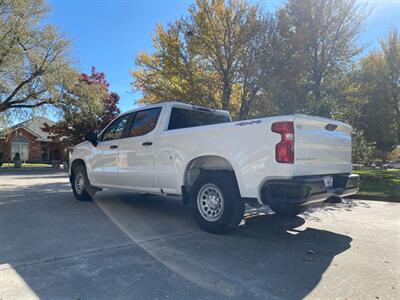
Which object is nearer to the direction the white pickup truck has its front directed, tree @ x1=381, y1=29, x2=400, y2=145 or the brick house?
the brick house

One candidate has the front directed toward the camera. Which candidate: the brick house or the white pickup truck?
the brick house

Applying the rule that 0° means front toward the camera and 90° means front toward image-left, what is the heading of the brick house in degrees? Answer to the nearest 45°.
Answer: approximately 0°

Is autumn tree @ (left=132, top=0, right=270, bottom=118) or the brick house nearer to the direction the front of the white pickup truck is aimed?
the brick house

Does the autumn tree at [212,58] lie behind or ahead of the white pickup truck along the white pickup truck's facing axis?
ahead

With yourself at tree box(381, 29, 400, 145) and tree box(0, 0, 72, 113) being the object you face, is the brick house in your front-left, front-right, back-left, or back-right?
front-right

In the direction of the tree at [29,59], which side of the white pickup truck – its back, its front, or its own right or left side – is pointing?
front

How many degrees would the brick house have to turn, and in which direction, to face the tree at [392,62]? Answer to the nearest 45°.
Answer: approximately 45° to its left

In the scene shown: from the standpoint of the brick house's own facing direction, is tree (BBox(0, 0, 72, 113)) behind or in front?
in front

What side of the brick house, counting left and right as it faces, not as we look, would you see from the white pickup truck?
front

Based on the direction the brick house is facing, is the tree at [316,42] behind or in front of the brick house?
in front

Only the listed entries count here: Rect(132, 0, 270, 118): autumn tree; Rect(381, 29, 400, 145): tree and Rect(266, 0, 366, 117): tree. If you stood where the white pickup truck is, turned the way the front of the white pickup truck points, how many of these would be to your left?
0

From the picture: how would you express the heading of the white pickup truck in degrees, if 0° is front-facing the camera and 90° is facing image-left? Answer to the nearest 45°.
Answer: approximately 135°

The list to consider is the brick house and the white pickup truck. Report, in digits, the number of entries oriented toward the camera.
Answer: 1

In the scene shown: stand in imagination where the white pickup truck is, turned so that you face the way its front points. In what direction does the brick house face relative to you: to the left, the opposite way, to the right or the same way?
the opposite way
